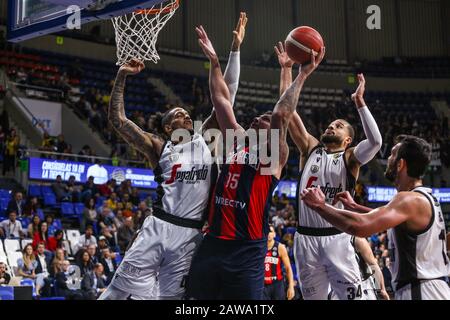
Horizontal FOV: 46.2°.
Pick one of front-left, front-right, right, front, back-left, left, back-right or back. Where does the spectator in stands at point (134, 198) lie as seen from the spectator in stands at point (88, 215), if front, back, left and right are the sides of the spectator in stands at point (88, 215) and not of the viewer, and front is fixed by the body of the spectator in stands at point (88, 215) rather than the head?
left

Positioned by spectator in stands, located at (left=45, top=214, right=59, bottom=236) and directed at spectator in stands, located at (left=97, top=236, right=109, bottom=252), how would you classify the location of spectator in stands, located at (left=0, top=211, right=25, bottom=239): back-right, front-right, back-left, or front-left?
back-right

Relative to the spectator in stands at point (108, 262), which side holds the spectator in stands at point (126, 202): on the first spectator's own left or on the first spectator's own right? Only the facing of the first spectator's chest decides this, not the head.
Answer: on the first spectator's own left

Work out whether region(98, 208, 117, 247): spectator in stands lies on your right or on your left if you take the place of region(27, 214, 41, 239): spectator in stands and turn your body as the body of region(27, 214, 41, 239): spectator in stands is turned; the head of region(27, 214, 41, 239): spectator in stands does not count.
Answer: on your left

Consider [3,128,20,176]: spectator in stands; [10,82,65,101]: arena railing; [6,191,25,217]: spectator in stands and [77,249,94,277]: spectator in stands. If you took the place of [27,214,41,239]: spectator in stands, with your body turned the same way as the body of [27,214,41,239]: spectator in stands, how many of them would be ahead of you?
1

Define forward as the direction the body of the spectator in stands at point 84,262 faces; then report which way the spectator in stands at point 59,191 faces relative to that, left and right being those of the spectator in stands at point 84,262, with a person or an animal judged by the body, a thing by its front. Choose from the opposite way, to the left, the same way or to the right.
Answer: the same way

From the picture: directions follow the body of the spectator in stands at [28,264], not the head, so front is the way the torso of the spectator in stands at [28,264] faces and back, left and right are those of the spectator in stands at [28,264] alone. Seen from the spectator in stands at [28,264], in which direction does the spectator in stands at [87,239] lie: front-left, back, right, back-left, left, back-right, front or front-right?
left

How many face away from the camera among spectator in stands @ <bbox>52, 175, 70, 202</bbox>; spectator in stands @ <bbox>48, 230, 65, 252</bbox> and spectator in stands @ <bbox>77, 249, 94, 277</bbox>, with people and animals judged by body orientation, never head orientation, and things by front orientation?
0

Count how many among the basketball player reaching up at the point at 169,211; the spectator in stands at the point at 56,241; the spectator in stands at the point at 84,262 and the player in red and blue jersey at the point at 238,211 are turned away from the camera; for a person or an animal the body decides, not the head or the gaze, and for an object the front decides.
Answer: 0

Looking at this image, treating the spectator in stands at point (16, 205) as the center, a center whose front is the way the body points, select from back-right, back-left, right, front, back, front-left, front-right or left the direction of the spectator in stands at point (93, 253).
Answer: front

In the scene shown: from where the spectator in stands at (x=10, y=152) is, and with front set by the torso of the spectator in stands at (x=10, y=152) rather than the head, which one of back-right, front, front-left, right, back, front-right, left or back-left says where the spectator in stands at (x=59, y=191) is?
front

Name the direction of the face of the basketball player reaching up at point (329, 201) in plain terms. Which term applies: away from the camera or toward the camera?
toward the camera

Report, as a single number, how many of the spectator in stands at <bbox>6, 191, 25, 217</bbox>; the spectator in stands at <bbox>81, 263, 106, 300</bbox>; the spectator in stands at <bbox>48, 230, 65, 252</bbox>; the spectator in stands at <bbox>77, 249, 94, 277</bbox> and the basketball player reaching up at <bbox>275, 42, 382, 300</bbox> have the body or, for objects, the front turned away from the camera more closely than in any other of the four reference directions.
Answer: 0

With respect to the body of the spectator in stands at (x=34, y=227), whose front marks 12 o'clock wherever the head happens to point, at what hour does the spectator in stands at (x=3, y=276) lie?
the spectator in stands at (x=3, y=276) is roughly at 2 o'clock from the spectator in stands at (x=34, y=227).
